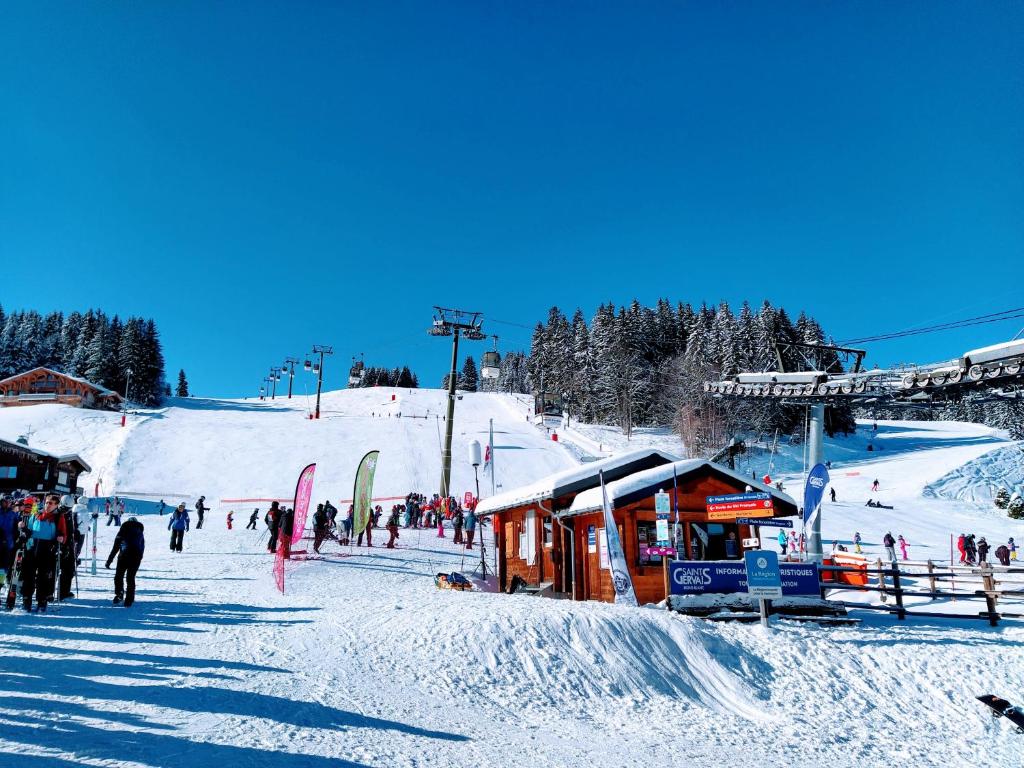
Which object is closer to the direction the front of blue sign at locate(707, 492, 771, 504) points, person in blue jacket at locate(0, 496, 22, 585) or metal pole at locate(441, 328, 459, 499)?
the person in blue jacket

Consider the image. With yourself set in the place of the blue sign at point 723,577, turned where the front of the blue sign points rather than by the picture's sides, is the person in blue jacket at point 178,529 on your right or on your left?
on your right

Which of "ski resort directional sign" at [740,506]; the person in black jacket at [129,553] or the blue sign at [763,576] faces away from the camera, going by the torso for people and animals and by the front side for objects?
the person in black jacket

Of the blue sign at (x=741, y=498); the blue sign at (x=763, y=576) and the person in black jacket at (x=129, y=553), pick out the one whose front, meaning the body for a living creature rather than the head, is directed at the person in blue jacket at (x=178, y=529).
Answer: the person in black jacket

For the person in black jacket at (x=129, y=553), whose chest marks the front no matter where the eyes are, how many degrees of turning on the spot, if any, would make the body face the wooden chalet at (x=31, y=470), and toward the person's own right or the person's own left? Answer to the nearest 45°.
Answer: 0° — they already face it

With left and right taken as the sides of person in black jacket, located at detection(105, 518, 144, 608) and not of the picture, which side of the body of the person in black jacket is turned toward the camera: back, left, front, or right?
back

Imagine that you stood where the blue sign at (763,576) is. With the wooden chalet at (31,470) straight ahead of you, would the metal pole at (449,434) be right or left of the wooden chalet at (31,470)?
right

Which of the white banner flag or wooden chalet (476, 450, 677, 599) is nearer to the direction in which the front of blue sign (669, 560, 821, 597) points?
the white banner flag

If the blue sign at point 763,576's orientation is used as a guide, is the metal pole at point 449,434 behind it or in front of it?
behind

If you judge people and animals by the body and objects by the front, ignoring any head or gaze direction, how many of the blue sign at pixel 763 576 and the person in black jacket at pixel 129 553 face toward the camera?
1

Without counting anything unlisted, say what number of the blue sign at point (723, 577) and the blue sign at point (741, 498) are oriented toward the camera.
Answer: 2
